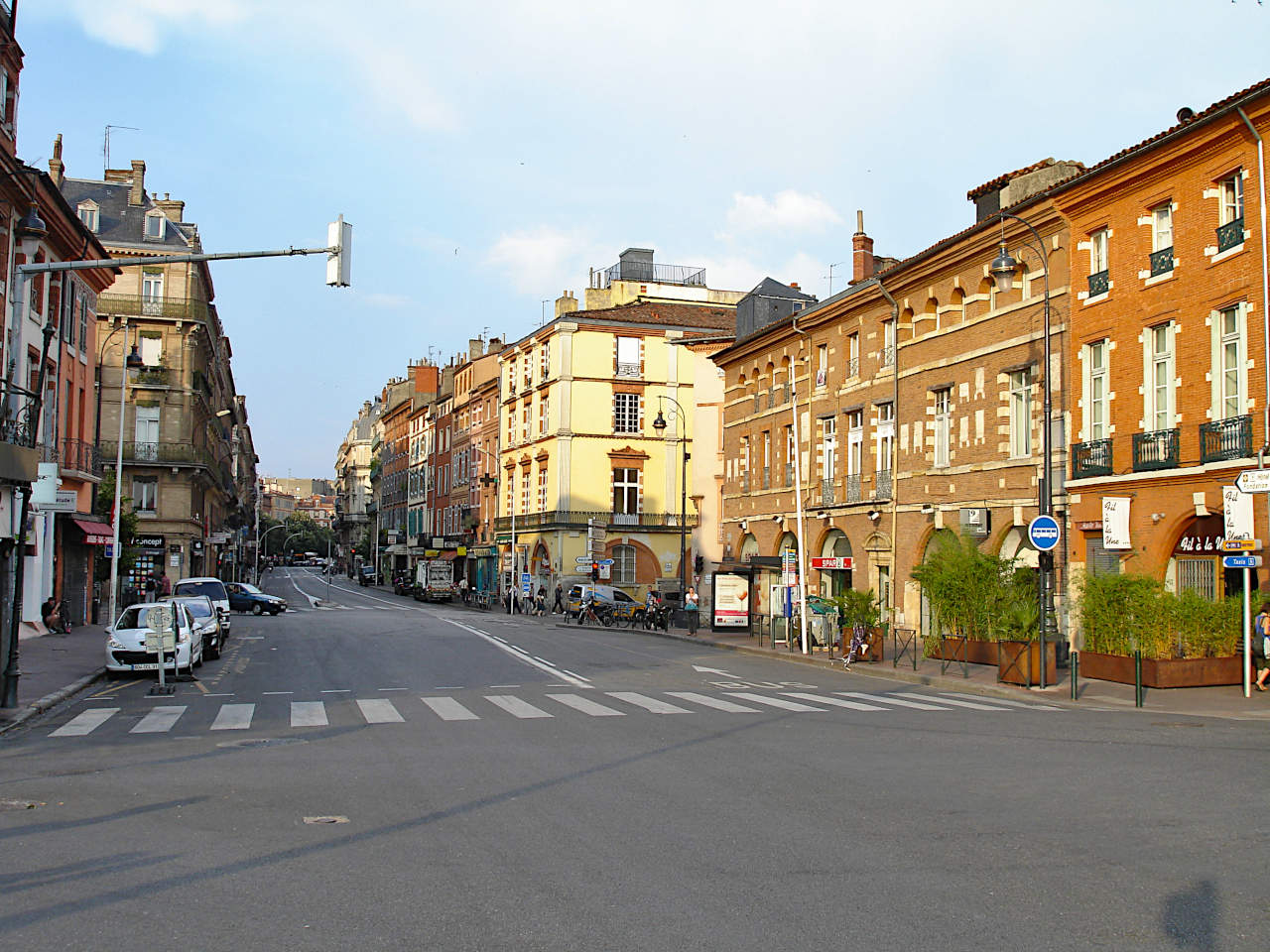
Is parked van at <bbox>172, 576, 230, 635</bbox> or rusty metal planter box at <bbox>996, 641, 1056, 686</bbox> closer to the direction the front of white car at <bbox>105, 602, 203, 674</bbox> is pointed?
the rusty metal planter box

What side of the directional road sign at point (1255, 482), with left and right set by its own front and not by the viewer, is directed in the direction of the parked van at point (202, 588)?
right

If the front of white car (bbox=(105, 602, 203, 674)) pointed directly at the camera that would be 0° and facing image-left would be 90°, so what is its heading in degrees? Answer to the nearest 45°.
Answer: approximately 0°

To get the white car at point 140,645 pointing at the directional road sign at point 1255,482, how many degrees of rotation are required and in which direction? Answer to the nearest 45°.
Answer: approximately 45° to its left

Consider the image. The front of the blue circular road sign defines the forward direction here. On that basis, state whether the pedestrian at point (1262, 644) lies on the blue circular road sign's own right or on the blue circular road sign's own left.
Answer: on the blue circular road sign's own left

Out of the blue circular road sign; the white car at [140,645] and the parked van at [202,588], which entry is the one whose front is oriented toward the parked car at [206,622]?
the parked van at [202,588]

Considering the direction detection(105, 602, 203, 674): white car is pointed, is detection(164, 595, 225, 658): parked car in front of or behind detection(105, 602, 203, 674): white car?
behind

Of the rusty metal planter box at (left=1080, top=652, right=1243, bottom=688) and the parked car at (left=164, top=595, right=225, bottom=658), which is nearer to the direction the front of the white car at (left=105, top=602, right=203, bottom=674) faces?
the rusty metal planter box

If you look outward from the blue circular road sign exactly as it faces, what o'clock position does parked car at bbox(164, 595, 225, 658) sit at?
The parked car is roughly at 3 o'clock from the blue circular road sign.
